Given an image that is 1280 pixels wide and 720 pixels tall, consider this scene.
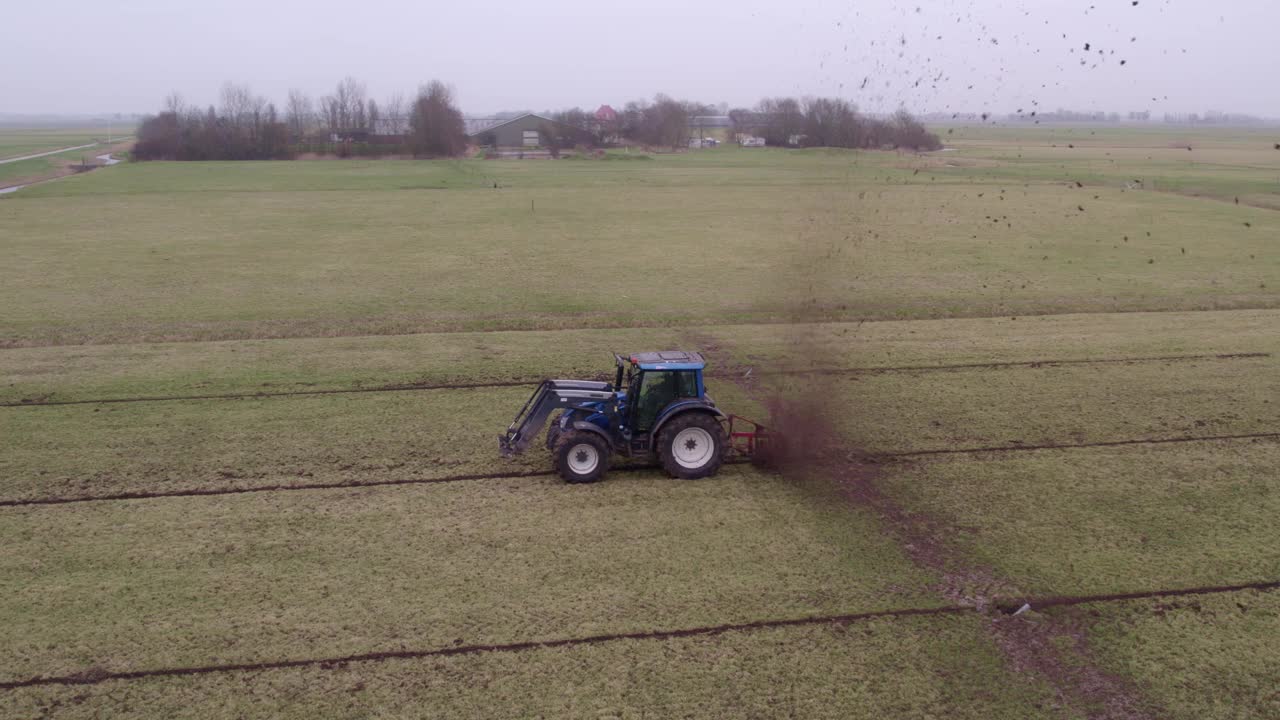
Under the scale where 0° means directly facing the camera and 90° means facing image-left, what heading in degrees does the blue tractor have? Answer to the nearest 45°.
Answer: approximately 90°
